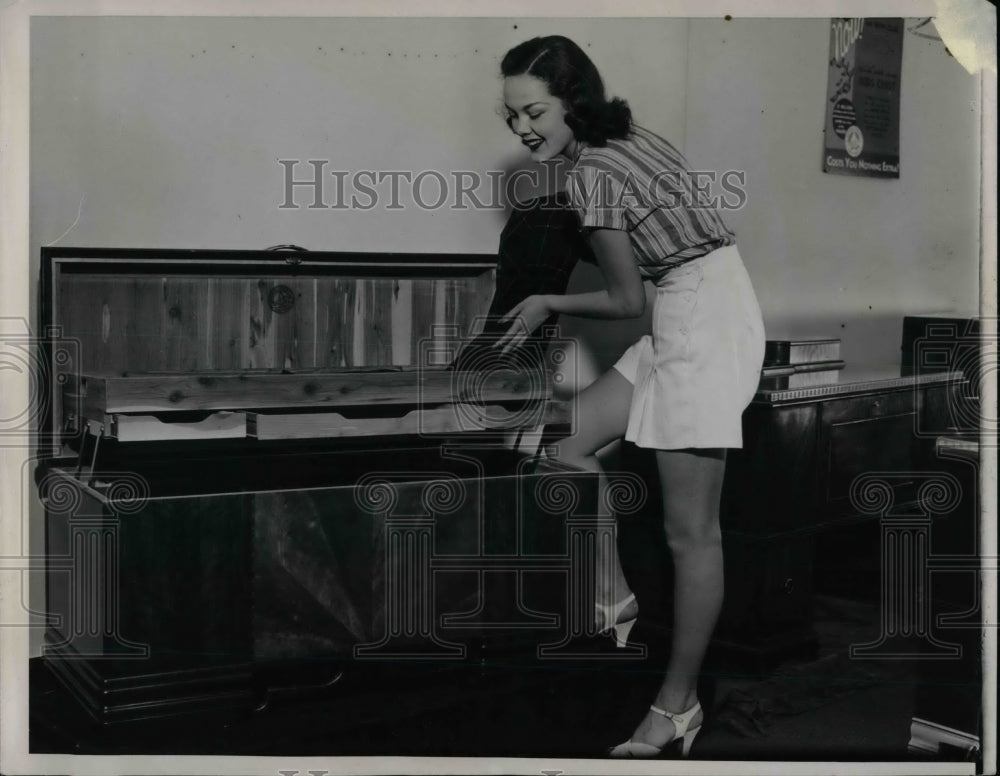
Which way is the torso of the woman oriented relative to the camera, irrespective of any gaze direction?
to the viewer's left

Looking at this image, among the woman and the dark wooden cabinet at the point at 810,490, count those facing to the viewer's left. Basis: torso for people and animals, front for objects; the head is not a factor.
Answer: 1

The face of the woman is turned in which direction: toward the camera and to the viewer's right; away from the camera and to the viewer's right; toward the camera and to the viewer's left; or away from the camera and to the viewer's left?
toward the camera and to the viewer's left

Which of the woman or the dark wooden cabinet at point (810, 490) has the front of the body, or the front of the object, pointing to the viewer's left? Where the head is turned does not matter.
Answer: the woman
